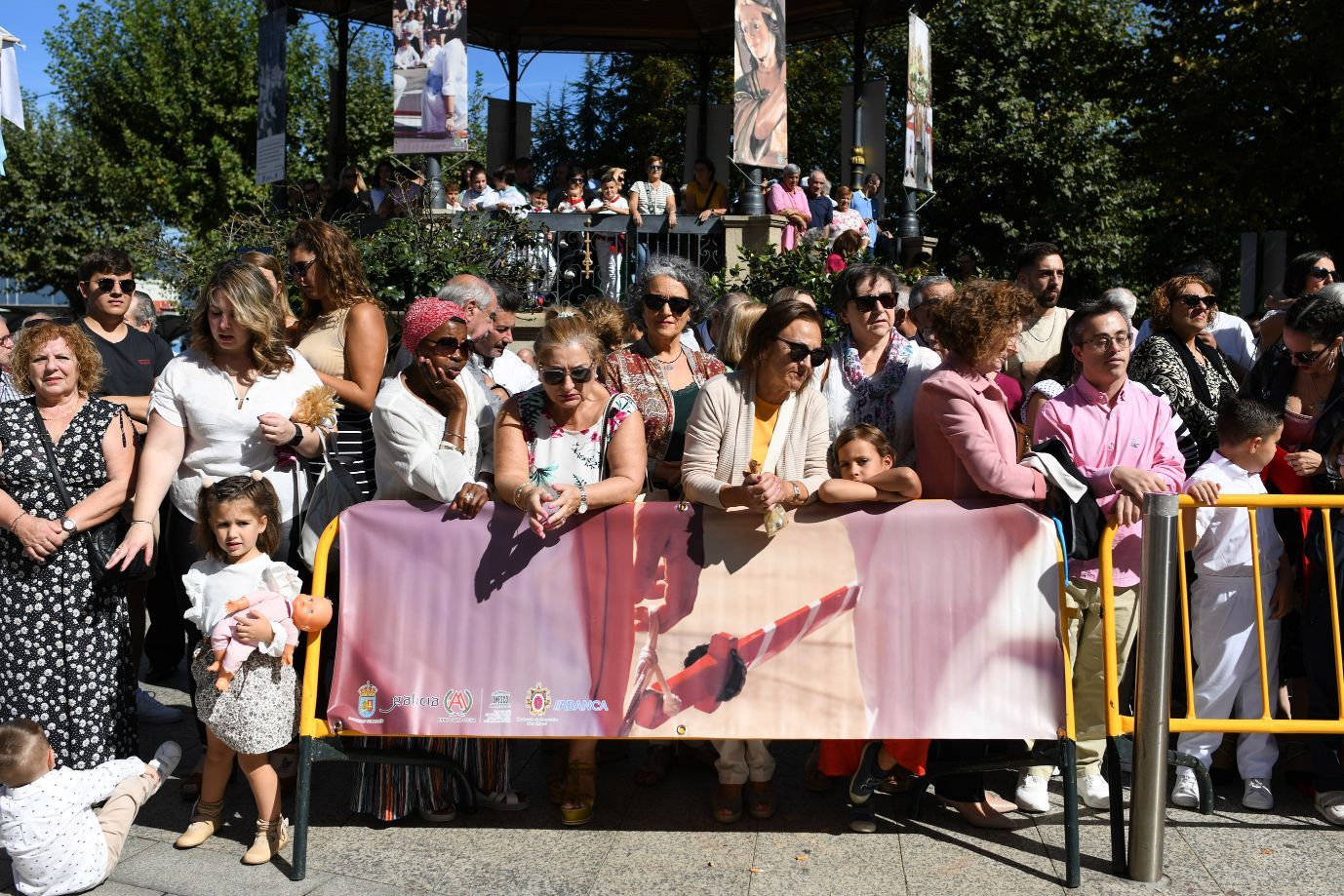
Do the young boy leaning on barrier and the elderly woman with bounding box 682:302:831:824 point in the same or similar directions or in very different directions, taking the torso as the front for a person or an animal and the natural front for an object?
same or similar directions

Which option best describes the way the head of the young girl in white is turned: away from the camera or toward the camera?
toward the camera

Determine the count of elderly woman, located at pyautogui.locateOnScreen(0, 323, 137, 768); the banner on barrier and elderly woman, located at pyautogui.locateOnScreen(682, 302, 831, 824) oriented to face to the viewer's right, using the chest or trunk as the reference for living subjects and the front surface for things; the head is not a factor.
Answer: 0

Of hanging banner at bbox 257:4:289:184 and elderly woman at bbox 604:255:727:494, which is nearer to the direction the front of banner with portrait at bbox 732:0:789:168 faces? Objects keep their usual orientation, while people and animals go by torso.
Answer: the elderly woman

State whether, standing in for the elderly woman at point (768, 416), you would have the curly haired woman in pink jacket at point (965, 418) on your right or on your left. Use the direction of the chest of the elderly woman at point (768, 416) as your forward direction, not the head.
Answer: on your left

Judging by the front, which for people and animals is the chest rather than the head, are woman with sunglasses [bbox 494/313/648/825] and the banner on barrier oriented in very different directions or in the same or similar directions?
same or similar directions

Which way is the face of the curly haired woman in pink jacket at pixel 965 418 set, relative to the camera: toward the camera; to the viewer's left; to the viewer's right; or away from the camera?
to the viewer's right

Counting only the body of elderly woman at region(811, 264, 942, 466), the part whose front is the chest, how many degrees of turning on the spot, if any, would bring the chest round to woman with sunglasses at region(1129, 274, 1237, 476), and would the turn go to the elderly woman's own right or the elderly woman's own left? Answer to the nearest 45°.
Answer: approximately 135° to the elderly woman's own left

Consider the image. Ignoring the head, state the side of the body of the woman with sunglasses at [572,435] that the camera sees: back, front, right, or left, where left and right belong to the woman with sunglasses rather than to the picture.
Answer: front

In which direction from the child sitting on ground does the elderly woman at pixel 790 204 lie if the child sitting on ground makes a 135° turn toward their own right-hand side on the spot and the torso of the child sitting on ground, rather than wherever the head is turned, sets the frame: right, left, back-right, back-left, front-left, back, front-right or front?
back-left

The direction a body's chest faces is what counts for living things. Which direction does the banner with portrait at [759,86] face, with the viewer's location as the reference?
facing the viewer

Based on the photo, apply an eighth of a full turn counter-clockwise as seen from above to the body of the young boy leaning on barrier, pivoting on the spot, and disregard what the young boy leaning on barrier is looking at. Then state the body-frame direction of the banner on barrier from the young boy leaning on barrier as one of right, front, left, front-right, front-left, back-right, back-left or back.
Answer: right
